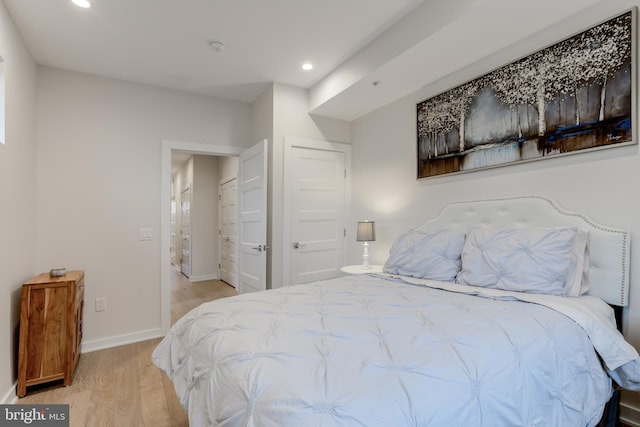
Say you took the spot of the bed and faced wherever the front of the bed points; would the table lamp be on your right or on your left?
on your right

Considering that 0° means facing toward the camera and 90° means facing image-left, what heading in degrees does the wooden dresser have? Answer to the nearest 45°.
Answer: approximately 270°

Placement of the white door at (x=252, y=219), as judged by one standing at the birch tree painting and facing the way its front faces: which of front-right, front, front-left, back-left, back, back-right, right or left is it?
front-right

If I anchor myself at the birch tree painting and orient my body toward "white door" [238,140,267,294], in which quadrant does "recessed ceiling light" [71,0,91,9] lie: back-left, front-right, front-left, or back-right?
front-left

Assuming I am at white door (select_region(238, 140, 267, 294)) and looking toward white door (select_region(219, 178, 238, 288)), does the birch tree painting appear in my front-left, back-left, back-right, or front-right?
back-right

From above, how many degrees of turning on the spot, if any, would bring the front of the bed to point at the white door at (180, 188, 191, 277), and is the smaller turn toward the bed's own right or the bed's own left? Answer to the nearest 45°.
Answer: approximately 90° to the bed's own right

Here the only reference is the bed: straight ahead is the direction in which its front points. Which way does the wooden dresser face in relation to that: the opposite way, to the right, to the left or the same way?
the opposite way

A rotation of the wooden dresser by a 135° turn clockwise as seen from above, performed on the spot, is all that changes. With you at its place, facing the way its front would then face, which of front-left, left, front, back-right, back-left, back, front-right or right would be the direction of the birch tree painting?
left

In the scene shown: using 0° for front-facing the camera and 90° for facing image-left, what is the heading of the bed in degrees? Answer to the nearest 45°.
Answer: approximately 45°

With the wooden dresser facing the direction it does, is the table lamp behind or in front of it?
in front

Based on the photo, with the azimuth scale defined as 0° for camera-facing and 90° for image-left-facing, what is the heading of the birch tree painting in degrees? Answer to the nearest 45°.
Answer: approximately 45°

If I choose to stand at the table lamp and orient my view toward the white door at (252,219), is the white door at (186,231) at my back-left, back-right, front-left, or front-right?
front-right

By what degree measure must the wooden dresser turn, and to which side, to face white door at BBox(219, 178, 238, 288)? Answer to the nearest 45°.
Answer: approximately 45° to its left

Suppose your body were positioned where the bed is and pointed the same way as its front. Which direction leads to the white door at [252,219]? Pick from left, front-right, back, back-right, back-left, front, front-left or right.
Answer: right

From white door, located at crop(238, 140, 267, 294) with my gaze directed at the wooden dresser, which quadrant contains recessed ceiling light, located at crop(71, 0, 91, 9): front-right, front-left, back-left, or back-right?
front-left

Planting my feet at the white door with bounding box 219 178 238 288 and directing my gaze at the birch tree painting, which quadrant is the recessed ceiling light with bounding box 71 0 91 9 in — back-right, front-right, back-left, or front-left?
front-right

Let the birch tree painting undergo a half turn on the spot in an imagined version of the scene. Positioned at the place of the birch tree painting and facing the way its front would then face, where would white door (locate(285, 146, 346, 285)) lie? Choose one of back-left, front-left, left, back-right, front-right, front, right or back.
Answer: back-left
